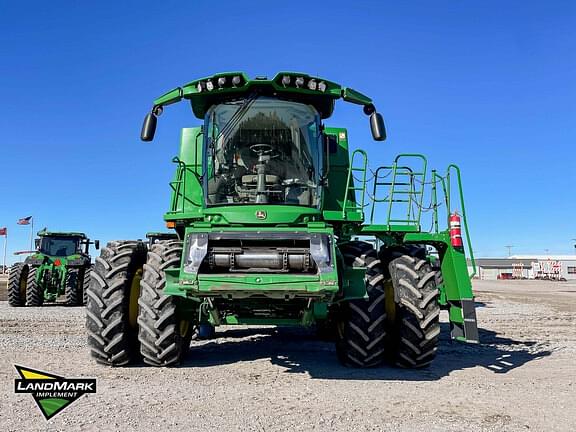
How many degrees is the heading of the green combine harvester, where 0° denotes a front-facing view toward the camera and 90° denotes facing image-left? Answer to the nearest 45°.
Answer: approximately 0°

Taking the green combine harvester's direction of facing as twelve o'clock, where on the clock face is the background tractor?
The background tractor is roughly at 5 o'clock from the green combine harvester.
